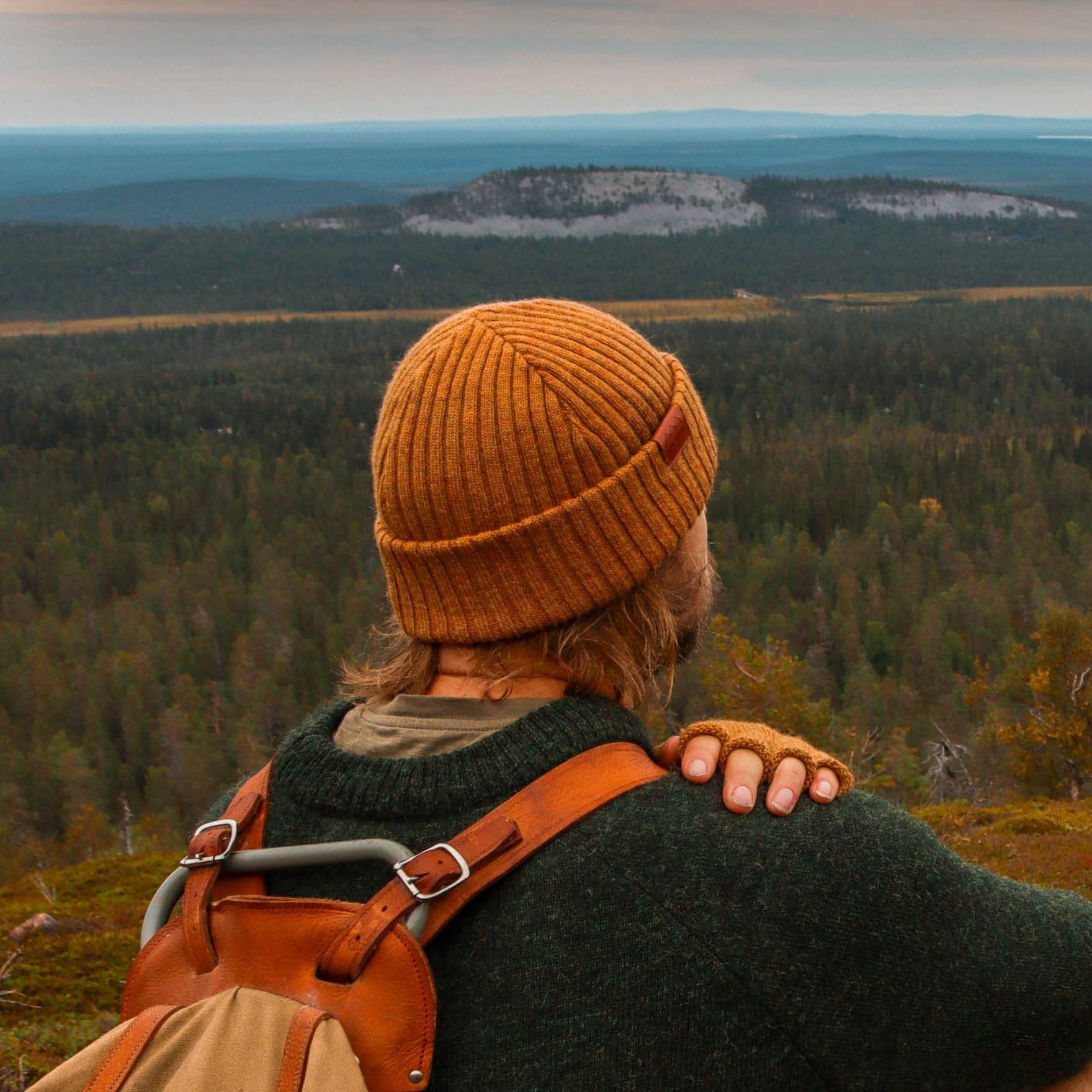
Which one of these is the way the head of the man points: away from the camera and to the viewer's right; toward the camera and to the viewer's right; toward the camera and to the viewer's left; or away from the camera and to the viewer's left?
away from the camera and to the viewer's right

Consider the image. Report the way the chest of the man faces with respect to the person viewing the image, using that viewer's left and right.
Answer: facing away from the viewer and to the right of the viewer

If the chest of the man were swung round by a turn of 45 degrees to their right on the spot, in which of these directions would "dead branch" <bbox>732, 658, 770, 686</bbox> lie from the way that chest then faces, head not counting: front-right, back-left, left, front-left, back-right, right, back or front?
left

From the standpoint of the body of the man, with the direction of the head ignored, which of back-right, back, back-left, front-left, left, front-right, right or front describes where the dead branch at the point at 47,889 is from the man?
left
